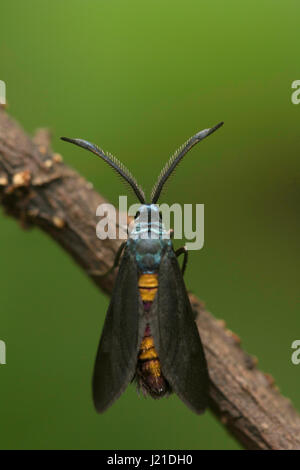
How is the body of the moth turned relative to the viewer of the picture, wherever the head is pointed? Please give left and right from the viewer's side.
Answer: facing away from the viewer
